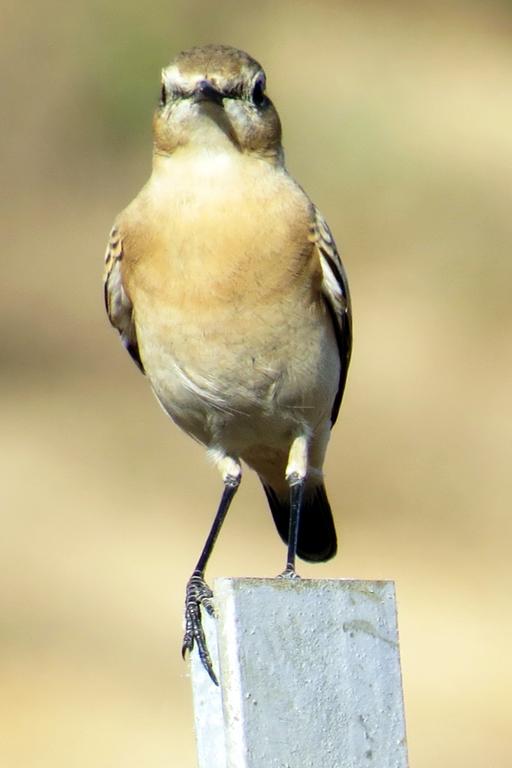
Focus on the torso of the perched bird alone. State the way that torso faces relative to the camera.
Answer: toward the camera
